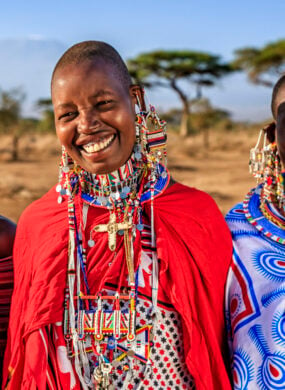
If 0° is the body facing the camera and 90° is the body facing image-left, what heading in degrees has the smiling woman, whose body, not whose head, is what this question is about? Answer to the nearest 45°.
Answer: approximately 0°

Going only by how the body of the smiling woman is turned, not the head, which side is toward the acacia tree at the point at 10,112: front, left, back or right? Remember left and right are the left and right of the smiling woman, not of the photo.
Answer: back
